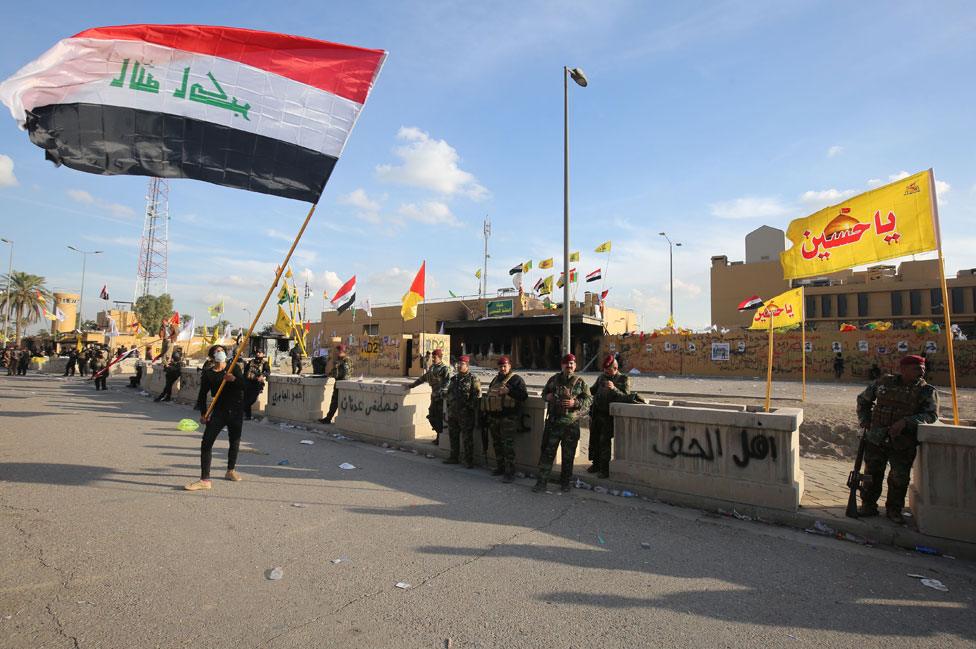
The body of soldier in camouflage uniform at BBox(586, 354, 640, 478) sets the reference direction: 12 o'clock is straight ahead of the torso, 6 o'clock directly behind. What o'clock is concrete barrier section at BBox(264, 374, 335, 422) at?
The concrete barrier section is roughly at 4 o'clock from the soldier in camouflage uniform.

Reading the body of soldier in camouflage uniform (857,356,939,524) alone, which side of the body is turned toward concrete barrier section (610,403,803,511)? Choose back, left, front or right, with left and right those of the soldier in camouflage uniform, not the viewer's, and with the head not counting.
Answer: right

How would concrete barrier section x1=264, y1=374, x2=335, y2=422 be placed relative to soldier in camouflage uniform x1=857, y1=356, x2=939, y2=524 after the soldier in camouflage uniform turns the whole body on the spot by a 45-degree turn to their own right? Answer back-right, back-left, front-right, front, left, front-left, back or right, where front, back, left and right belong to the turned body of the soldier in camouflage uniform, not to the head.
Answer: front-right

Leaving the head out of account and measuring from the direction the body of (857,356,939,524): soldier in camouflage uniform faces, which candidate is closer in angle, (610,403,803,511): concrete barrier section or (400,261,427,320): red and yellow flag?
the concrete barrier section

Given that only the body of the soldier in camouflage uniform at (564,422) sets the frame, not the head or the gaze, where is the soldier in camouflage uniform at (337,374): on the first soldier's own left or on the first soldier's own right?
on the first soldier's own right

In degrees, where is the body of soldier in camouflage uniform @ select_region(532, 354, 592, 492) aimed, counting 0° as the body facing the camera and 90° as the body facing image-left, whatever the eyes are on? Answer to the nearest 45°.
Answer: approximately 0°

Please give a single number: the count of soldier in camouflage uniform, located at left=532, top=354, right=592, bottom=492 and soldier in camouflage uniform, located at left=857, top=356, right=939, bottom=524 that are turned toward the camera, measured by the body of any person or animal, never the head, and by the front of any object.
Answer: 2

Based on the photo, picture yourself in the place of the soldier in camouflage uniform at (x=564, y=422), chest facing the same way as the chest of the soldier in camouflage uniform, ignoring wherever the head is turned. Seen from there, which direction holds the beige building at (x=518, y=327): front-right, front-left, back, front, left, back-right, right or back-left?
back
